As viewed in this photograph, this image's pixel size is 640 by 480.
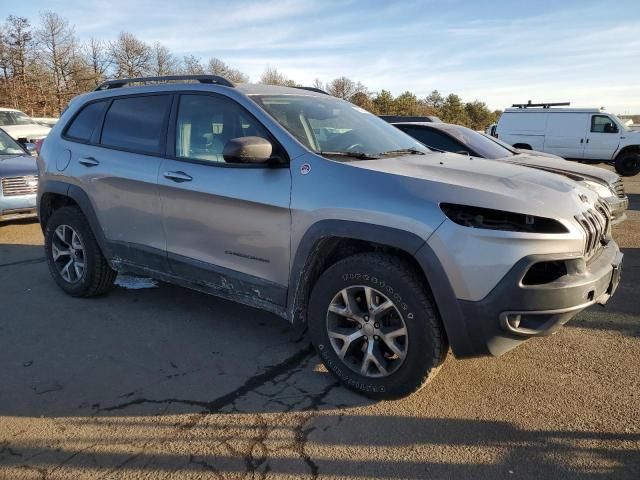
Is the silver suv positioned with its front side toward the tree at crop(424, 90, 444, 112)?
no

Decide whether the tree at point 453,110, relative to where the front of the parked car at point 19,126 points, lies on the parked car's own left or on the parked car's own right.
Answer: on the parked car's own left

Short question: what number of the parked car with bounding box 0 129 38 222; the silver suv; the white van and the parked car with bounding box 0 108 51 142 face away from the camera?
0

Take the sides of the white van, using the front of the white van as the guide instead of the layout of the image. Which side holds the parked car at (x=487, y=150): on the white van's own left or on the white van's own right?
on the white van's own right

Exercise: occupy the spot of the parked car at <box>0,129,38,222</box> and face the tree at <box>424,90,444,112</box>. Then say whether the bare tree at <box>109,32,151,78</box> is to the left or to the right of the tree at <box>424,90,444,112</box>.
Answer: left

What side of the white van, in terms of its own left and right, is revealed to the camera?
right

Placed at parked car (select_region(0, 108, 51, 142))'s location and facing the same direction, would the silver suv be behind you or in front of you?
in front

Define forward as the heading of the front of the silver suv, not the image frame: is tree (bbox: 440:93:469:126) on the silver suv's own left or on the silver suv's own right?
on the silver suv's own left

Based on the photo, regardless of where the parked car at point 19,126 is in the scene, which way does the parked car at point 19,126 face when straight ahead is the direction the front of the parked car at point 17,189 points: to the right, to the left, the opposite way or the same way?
the same way

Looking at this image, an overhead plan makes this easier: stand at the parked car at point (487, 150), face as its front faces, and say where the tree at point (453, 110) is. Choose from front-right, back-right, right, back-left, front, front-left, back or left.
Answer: back-left

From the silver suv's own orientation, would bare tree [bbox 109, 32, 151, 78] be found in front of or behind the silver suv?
behind

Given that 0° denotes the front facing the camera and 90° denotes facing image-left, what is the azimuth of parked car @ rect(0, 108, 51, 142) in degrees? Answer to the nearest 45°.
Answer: approximately 315°

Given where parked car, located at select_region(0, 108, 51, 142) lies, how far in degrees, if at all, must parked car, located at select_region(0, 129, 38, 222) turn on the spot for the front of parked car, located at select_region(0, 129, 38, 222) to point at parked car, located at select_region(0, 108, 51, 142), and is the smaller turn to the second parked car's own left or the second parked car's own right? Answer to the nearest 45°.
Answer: approximately 135° to the second parked car's own left
